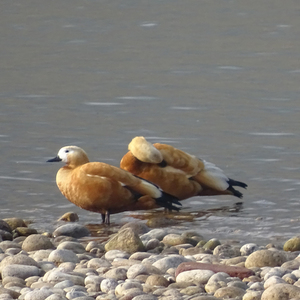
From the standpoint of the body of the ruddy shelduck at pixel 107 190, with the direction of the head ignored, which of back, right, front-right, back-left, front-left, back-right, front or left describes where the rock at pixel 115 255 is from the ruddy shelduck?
left

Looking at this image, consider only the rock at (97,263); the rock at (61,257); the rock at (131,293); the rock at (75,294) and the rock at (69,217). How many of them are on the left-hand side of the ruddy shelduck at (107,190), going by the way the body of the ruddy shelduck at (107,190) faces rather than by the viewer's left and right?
4

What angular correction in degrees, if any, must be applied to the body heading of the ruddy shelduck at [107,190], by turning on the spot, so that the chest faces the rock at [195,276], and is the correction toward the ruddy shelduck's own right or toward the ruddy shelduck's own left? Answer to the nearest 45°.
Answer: approximately 90° to the ruddy shelduck's own left

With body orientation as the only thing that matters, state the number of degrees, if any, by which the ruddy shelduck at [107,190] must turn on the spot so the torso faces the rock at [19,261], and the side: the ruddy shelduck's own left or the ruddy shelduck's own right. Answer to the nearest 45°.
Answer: approximately 90° to the ruddy shelduck's own left

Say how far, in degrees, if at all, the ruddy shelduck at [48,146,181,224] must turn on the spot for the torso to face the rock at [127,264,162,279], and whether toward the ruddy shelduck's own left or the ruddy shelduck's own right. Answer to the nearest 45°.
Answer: approximately 90° to the ruddy shelduck's own left

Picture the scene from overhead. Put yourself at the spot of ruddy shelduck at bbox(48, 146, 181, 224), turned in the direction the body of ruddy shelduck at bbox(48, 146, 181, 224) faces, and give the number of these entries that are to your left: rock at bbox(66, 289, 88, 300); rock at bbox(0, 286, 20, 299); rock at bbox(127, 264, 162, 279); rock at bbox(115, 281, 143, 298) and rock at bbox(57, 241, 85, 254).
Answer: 5

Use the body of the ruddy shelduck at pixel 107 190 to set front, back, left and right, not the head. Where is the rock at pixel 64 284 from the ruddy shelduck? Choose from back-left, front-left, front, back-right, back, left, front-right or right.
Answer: left

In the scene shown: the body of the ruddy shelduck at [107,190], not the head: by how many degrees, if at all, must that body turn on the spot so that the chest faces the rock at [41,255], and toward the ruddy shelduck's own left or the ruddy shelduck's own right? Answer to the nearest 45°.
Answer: approximately 90° to the ruddy shelduck's own left

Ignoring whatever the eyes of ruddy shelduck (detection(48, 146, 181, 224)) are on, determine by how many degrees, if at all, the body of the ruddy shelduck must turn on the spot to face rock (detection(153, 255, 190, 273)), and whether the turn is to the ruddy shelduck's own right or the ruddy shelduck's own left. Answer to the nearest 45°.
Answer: approximately 90° to the ruddy shelduck's own left

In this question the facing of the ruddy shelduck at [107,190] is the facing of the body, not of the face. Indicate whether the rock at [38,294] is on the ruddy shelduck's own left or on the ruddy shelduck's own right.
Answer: on the ruddy shelduck's own left

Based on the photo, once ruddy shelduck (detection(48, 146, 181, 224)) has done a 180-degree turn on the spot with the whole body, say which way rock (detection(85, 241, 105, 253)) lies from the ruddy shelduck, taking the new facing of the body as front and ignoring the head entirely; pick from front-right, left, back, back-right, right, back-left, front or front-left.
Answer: right

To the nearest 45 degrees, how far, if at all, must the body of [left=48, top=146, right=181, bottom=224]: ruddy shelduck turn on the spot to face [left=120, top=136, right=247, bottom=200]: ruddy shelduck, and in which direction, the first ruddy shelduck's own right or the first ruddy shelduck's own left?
approximately 135° to the first ruddy shelduck's own right

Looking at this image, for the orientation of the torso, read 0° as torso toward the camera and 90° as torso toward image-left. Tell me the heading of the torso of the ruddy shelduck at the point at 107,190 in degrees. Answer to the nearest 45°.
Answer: approximately 90°

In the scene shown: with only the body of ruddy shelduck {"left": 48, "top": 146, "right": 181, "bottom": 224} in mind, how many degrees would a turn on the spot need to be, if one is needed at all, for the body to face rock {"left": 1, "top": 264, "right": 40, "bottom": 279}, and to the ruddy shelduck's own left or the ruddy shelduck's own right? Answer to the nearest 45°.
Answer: approximately 90° to the ruddy shelduck's own left

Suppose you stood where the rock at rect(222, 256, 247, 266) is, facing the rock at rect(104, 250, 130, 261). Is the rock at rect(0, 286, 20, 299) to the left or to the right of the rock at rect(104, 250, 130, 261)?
left

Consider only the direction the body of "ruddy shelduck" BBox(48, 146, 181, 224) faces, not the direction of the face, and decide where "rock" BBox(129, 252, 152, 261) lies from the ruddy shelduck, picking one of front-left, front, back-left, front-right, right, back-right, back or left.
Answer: left

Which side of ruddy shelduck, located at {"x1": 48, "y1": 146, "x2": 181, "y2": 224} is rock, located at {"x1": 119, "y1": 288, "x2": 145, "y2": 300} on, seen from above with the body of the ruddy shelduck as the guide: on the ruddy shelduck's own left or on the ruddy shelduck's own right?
on the ruddy shelduck's own left
